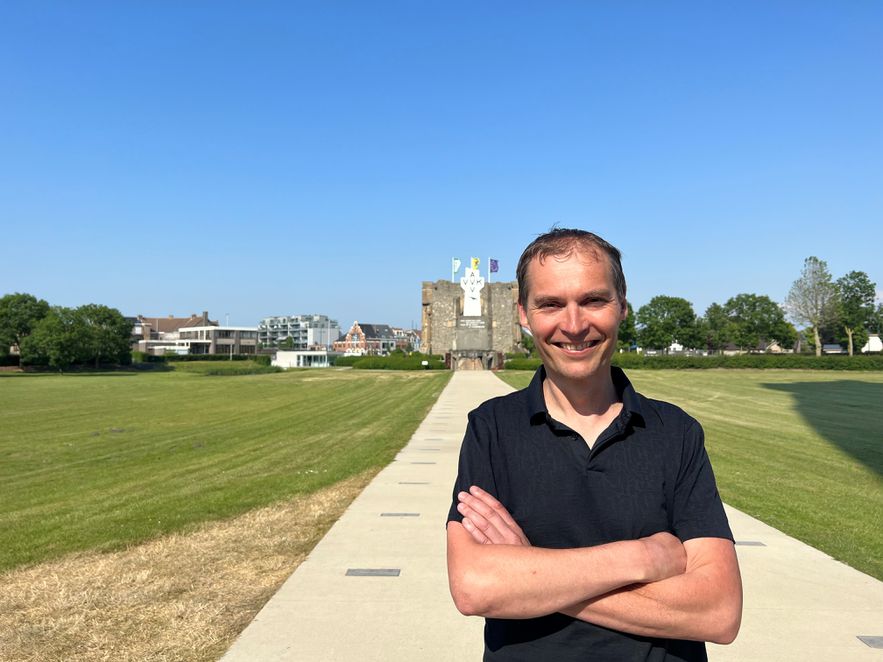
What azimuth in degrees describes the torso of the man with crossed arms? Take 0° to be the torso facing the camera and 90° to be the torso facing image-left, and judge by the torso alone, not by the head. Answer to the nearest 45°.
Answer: approximately 0°
